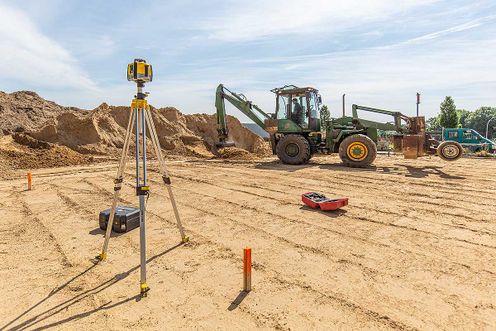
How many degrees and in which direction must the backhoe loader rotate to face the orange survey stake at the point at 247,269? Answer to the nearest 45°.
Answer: approximately 90° to its right

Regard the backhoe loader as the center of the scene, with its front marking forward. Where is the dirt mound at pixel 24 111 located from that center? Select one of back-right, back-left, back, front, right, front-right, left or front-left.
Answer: back

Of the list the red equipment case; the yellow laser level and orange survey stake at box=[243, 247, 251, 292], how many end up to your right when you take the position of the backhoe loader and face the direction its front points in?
3

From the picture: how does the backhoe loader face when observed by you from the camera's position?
facing to the right of the viewer

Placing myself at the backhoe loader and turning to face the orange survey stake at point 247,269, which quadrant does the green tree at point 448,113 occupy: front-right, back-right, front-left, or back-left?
back-left

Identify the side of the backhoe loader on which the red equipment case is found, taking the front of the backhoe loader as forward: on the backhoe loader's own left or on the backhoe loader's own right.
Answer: on the backhoe loader's own right

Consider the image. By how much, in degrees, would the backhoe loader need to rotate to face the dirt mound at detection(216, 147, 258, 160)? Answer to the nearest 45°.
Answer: approximately 135° to its left

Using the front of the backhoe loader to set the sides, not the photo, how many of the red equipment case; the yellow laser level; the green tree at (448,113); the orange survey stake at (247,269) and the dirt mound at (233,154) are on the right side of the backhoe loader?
3

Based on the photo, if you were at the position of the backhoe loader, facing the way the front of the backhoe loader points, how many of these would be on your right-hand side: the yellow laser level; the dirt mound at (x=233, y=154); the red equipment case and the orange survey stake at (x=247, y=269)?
3

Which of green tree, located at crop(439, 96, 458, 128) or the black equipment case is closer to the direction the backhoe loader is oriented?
the green tree
